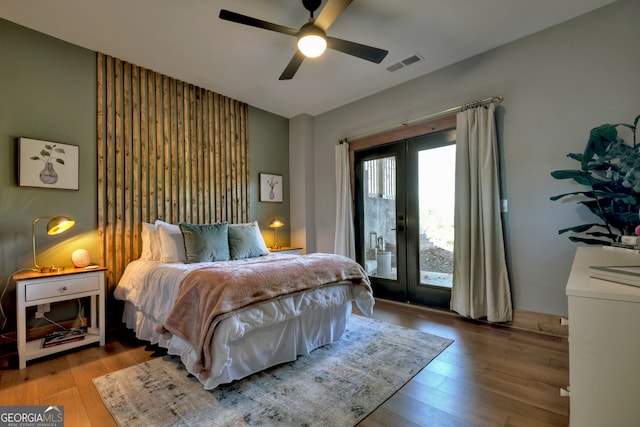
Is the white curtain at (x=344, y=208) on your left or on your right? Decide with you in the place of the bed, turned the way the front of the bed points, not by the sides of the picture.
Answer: on your left

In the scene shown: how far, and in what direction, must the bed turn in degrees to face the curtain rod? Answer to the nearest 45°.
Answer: approximately 45° to its left

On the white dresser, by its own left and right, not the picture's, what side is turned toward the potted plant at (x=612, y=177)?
right

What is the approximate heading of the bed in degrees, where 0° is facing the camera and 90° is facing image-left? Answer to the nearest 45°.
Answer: approximately 315°

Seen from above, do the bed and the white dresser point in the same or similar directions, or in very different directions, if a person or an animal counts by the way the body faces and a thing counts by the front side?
very different directions

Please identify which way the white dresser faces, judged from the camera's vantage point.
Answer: facing to the left of the viewer

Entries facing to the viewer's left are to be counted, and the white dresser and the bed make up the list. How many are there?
1
